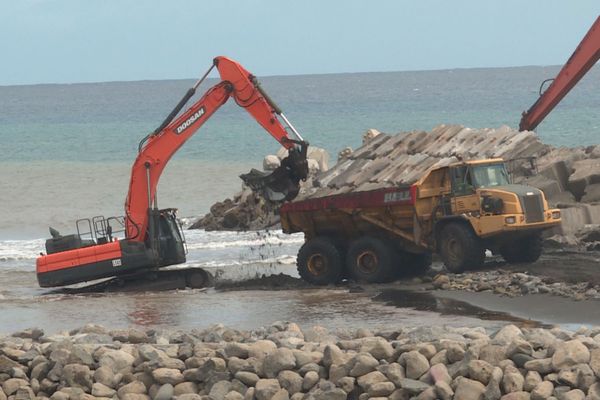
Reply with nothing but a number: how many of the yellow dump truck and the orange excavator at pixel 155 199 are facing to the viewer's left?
0

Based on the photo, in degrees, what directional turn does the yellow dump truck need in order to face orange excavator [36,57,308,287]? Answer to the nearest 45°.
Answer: approximately 135° to its right

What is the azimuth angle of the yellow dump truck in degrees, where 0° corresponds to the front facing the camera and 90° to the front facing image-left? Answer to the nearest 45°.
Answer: approximately 315°

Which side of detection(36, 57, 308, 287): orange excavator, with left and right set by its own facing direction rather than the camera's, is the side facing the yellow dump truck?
front

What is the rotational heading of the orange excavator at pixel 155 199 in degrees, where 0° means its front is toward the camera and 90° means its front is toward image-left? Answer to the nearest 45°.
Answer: approximately 270°
